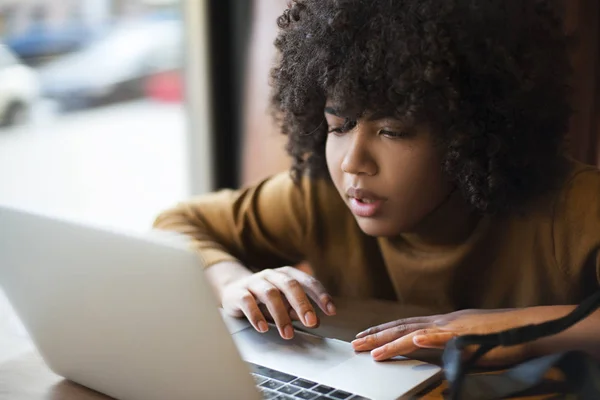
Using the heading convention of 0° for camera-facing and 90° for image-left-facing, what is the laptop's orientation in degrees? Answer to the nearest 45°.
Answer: approximately 225°

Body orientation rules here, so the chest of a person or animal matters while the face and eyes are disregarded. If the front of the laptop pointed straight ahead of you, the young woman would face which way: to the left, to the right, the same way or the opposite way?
the opposite way

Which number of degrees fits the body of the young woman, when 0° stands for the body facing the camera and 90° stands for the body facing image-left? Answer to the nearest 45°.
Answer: approximately 45°
